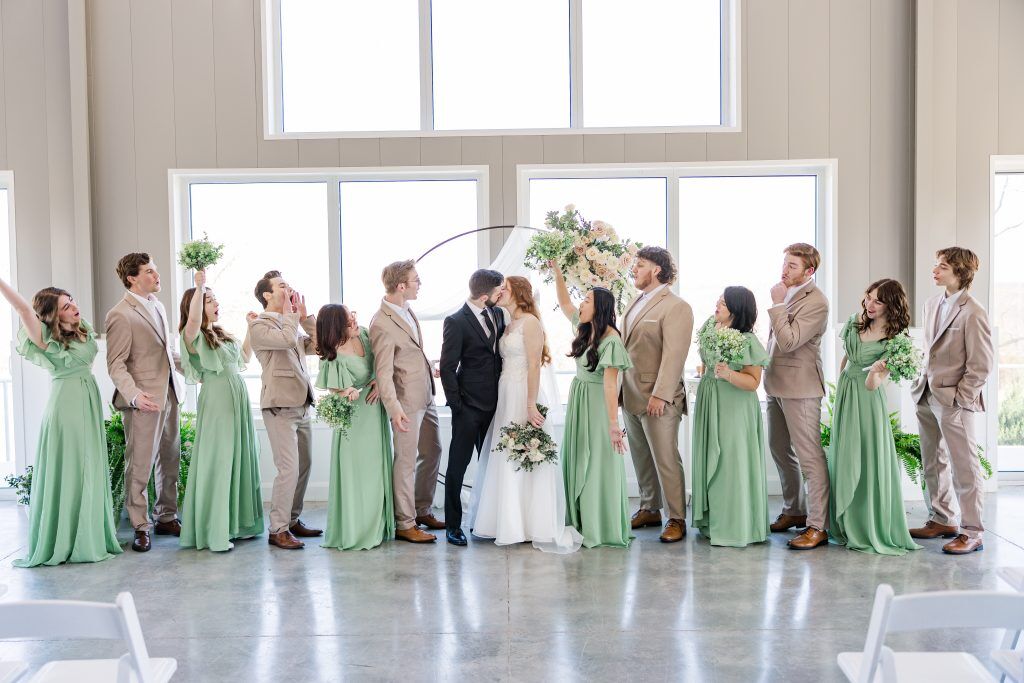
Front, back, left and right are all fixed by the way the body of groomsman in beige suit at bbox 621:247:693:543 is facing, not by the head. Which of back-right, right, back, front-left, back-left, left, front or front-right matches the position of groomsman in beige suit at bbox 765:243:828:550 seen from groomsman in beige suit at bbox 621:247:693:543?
back-left

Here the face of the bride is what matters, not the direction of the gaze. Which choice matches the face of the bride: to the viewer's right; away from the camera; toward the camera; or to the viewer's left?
to the viewer's left

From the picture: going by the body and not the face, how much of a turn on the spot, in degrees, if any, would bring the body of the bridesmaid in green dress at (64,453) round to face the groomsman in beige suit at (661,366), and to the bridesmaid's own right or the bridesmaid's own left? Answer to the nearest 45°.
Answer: approximately 45° to the bridesmaid's own left

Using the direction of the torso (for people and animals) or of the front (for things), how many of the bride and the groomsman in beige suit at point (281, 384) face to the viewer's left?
1

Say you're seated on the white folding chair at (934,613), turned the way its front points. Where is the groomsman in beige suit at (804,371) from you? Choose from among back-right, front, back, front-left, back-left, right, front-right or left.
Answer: front-right

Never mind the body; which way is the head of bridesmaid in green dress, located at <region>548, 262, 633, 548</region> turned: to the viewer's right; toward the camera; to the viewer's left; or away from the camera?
to the viewer's left

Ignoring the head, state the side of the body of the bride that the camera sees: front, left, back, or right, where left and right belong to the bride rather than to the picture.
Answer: left

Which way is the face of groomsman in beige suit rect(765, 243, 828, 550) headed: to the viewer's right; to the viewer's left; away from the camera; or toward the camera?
to the viewer's left

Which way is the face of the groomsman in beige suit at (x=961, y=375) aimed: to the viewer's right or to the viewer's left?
to the viewer's left

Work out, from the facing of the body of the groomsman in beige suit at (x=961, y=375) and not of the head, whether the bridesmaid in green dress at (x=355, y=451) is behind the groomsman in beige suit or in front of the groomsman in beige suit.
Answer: in front

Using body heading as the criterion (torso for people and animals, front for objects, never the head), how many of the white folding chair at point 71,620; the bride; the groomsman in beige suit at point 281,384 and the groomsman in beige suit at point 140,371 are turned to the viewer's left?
1

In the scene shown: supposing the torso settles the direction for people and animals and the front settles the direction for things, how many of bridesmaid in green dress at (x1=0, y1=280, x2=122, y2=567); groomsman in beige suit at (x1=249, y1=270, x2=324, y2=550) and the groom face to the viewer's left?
0

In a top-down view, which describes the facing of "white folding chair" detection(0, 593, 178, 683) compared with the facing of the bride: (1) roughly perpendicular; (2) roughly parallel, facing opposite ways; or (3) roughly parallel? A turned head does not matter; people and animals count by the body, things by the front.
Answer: roughly perpendicular

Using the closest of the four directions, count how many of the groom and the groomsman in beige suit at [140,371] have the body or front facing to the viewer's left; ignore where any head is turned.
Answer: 0

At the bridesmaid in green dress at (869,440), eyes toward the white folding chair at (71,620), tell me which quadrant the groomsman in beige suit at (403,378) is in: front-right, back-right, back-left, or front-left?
front-right

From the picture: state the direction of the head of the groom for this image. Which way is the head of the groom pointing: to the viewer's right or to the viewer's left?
to the viewer's right

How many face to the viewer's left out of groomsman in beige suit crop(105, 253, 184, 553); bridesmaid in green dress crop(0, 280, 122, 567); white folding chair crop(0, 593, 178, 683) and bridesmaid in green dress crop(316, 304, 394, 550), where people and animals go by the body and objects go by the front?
0
